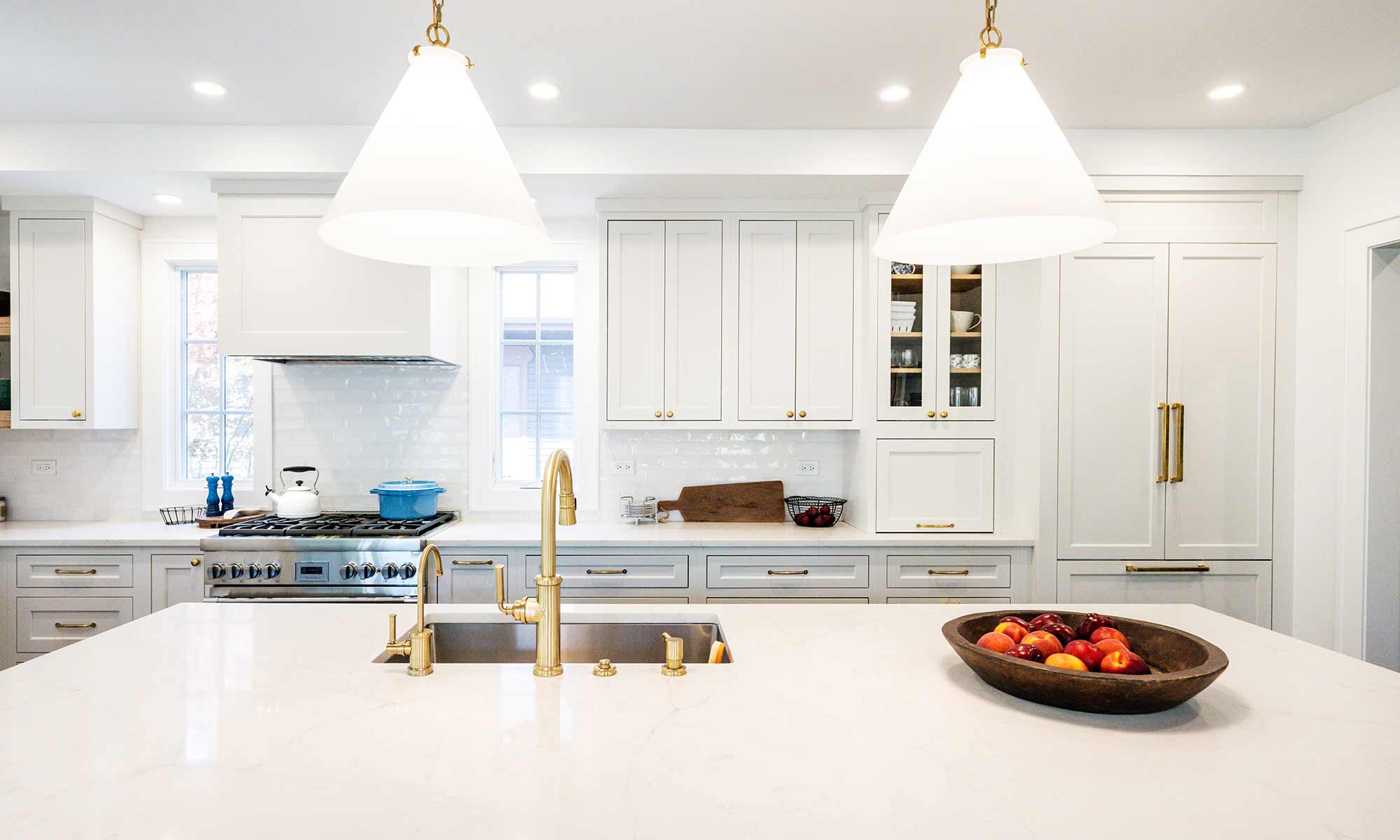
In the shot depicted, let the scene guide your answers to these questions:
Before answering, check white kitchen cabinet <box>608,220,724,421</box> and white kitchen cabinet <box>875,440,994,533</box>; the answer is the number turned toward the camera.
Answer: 2

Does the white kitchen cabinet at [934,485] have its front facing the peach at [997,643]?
yes

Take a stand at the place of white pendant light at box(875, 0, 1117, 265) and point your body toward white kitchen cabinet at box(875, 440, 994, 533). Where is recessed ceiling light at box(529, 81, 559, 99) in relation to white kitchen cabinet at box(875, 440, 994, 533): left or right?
left

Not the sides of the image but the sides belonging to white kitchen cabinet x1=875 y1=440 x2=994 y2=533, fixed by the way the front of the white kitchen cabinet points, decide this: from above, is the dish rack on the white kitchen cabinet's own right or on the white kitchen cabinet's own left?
on the white kitchen cabinet's own right

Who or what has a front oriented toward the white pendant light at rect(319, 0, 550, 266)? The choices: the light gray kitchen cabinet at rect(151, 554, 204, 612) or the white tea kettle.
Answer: the light gray kitchen cabinet

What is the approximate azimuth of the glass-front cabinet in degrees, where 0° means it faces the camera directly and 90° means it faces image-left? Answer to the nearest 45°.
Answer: approximately 0°

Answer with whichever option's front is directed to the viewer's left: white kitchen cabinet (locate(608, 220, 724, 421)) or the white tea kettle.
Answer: the white tea kettle

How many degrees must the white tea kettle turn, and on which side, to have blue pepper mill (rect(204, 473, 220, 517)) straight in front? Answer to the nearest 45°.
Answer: approximately 45° to its right

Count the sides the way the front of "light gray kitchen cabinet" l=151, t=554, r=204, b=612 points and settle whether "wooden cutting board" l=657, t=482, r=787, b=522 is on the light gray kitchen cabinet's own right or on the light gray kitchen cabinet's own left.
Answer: on the light gray kitchen cabinet's own left

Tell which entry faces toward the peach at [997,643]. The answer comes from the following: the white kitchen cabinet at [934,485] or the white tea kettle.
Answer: the white kitchen cabinet

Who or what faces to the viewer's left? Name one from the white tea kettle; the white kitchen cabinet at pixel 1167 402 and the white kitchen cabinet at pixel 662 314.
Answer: the white tea kettle

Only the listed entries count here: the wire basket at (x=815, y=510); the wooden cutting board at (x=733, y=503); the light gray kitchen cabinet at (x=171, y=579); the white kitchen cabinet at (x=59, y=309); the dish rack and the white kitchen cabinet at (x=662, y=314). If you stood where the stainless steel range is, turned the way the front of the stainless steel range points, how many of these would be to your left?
4

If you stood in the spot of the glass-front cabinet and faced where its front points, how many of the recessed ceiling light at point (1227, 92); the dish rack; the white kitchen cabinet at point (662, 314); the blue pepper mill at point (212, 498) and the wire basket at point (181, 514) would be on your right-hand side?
4
